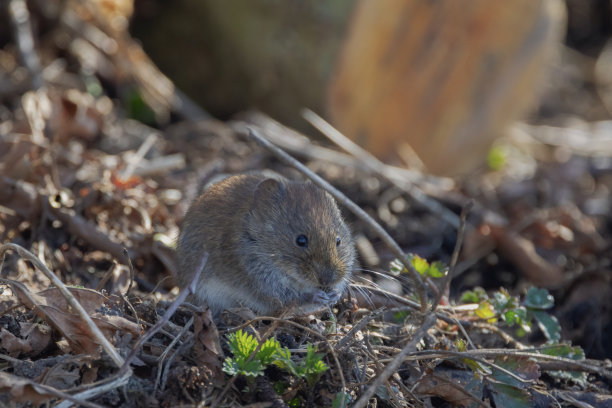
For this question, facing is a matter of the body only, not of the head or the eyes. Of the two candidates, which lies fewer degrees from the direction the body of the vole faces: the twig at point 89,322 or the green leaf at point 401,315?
the green leaf

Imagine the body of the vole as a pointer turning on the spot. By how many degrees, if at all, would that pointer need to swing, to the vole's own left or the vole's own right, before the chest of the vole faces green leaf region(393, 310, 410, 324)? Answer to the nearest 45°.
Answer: approximately 45° to the vole's own left

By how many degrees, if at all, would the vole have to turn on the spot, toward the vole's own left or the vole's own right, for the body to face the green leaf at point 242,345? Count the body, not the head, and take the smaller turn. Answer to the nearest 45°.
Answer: approximately 45° to the vole's own right

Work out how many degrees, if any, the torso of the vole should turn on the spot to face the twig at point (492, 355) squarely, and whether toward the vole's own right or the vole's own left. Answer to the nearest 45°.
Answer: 0° — it already faces it

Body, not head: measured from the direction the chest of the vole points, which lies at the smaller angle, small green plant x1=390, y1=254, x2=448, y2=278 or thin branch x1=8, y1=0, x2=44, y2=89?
the small green plant

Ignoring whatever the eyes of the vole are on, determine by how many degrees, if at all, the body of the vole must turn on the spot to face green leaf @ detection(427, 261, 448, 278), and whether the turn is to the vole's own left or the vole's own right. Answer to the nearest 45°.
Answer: approximately 45° to the vole's own left

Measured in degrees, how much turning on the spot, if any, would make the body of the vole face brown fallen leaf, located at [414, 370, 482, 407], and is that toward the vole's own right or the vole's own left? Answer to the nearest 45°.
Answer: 0° — it already faces it

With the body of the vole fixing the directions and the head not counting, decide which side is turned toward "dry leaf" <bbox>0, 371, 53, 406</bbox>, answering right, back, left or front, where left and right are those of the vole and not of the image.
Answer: right

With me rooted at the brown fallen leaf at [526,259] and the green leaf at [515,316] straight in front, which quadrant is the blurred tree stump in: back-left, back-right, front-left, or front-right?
back-right

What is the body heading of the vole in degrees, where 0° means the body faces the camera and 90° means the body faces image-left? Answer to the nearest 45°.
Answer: approximately 315°

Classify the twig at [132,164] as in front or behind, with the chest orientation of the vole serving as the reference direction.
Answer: behind
